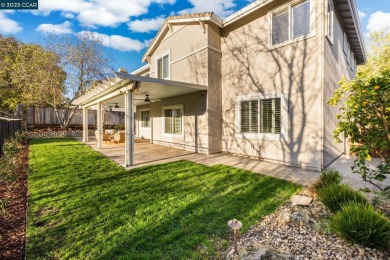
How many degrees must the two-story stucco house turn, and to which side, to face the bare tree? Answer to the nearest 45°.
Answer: approximately 90° to its left

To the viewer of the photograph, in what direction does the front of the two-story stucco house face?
facing away from the viewer and to the right of the viewer

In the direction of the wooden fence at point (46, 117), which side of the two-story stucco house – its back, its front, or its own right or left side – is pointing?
left

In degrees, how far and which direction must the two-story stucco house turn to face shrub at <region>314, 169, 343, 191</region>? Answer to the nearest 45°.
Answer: approximately 135° to its right
